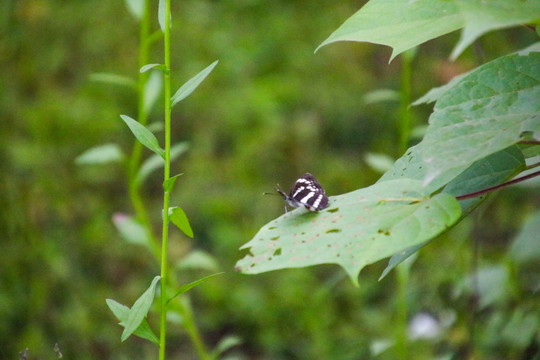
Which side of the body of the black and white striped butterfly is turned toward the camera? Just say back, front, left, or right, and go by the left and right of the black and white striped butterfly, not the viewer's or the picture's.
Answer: left
